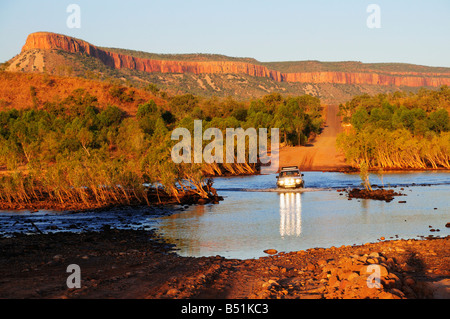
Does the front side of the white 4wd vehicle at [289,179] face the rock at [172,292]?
yes

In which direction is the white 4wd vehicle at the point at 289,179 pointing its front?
toward the camera

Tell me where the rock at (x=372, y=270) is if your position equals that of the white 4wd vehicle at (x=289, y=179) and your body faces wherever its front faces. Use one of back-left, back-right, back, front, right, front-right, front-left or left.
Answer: front
